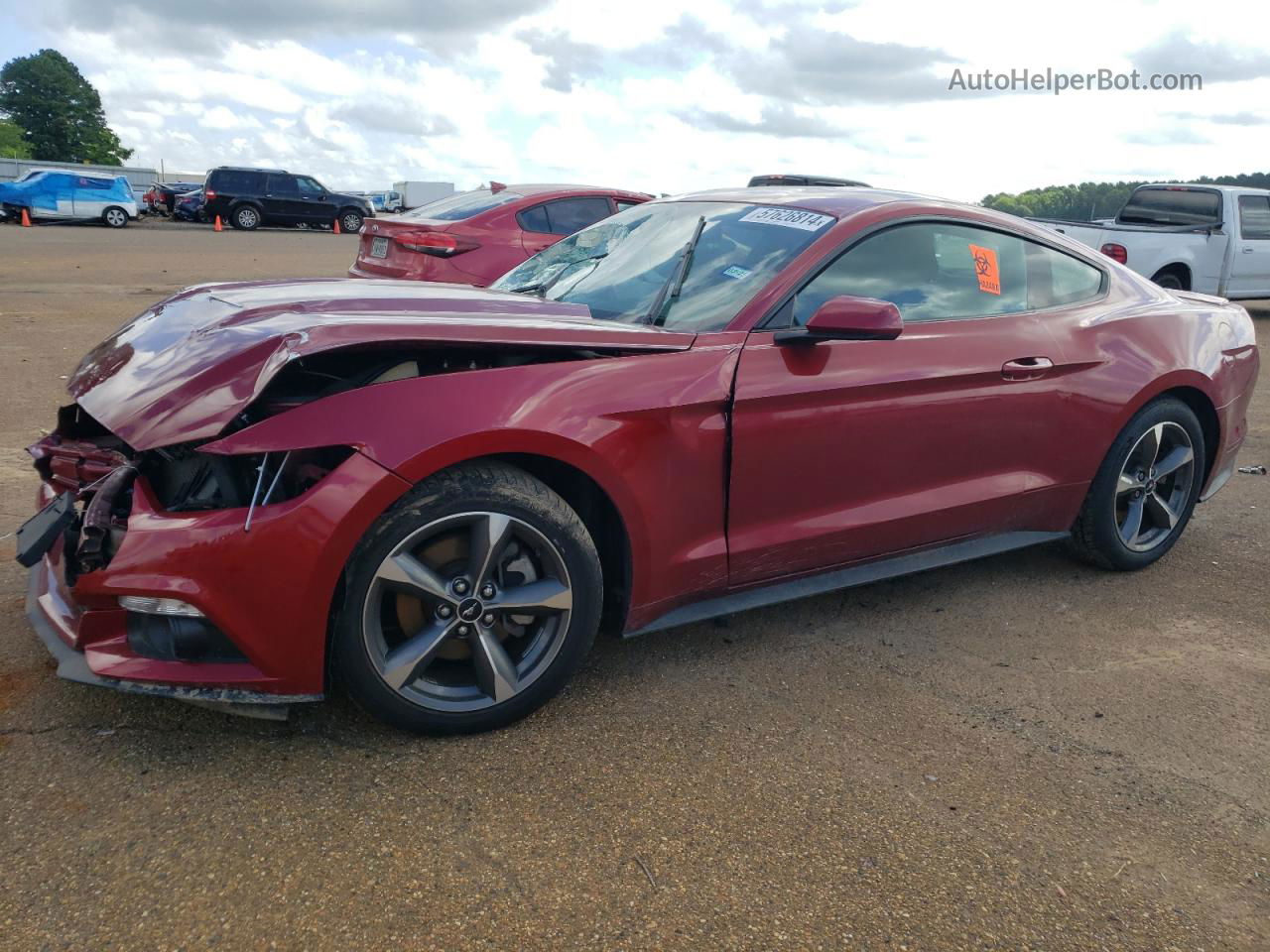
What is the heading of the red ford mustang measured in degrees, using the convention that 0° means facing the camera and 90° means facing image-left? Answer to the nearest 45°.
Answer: approximately 45°

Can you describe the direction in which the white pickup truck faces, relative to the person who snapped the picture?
facing away from the viewer and to the right of the viewer

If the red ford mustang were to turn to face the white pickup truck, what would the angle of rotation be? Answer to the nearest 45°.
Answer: approximately 180°

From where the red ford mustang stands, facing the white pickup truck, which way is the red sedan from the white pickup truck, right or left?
left

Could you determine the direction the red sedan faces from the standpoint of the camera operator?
facing away from the viewer and to the right of the viewer

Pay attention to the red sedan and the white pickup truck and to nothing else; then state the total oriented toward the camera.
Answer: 0

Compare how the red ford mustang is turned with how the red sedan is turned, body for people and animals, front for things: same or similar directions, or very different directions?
very different directions

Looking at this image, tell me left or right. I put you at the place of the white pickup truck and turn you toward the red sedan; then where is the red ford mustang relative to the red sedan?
left

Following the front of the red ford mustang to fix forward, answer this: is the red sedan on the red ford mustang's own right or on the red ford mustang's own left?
on the red ford mustang's own right
